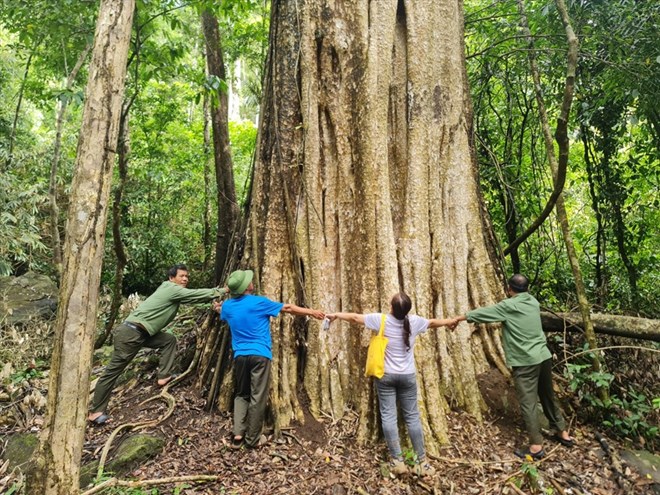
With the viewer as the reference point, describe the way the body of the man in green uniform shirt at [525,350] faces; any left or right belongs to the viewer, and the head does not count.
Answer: facing away from the viewer and to the left of the viewer

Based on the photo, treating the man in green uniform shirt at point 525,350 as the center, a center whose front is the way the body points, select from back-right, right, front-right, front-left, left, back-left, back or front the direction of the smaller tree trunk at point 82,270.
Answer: left

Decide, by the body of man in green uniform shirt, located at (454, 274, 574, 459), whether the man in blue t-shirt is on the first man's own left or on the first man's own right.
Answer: on the first man's own left

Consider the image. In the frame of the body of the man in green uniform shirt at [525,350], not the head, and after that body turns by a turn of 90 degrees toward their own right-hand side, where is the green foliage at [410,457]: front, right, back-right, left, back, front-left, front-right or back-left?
back

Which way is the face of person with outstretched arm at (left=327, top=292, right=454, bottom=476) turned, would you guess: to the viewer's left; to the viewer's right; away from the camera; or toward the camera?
away from the camera

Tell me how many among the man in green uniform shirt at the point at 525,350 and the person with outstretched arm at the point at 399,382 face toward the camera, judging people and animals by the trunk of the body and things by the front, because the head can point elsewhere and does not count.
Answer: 0

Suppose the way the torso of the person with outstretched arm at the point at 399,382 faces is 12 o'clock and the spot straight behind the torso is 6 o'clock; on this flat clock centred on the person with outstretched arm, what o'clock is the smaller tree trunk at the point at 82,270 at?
The smaller tree trunk is roughly at 8 o'clock from the person with outstretched arm.

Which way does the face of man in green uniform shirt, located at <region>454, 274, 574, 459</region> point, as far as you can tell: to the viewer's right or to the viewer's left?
to the viewer's left

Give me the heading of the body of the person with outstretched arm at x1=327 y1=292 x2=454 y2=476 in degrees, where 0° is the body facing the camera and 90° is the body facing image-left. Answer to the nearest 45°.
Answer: approximately 180°

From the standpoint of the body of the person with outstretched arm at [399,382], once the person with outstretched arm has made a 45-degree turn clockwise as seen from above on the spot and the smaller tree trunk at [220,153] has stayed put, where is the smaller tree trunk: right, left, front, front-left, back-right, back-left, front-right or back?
left

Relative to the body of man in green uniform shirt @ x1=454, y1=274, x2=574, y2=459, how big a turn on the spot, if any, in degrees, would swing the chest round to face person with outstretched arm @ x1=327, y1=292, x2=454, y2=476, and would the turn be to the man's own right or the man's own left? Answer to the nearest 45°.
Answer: approximately 90° to the man's own left

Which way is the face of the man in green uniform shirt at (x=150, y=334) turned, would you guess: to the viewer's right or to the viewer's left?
to the viewer's right

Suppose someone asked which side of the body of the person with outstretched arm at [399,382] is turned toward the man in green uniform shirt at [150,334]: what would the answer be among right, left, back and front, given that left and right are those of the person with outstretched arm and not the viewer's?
left
